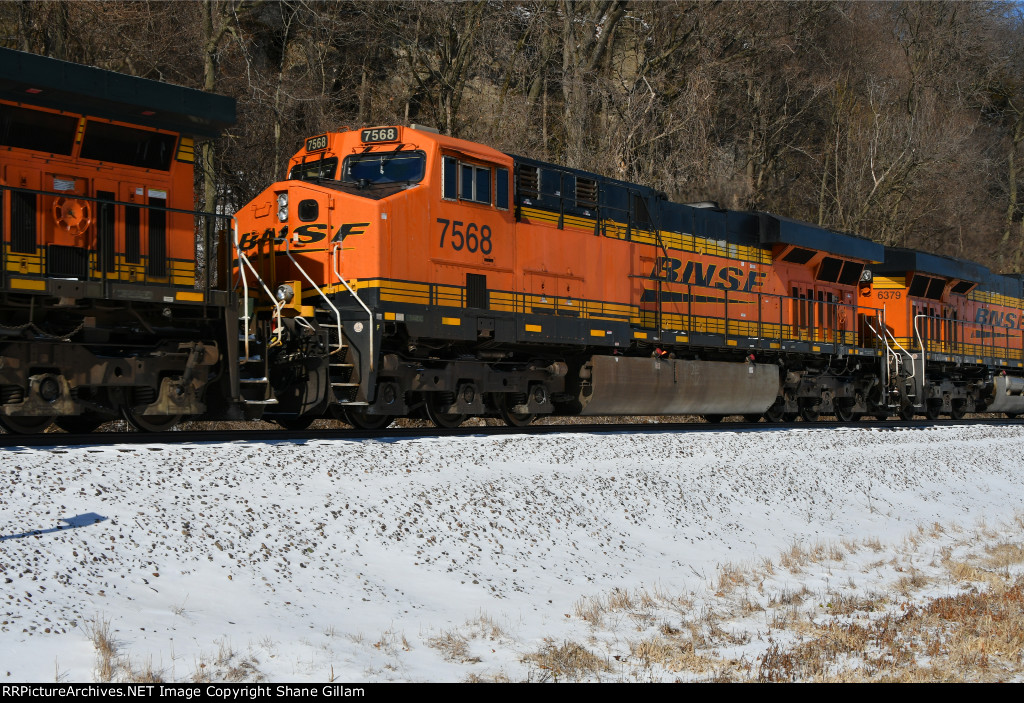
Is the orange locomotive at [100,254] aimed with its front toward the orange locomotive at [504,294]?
no

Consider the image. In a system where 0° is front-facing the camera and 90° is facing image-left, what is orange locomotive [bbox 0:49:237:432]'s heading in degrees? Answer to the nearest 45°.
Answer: approximately 45°

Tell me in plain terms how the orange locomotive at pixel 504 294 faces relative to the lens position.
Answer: facing the viewer and to the left of the viewer

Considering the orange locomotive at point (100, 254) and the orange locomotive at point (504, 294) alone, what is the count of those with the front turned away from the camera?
0

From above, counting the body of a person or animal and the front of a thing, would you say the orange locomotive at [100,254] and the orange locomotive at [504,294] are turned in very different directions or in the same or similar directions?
same or similar directions
